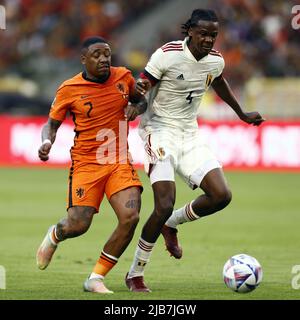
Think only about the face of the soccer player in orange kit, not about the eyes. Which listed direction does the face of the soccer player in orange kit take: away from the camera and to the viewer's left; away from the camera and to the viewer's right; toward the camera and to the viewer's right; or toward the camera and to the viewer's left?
toward the camera and to the viewer's right

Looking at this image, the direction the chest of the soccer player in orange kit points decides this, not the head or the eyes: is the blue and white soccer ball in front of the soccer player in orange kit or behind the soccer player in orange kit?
in front

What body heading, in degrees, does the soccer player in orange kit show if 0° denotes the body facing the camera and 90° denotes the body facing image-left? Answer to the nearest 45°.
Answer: approximately 315°
